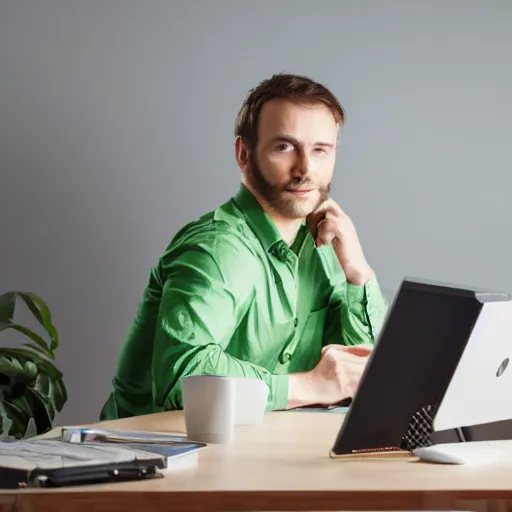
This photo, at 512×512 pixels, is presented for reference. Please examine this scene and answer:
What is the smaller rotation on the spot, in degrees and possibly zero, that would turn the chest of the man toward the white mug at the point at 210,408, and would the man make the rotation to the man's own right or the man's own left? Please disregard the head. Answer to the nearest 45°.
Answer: approximately 45° to the man's own right

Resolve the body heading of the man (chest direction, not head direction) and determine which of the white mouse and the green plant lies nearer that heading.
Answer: the white mouse

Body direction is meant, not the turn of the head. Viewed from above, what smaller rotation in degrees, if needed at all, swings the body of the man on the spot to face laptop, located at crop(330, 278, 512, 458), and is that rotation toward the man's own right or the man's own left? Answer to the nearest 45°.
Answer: approximately 45° to the man's own right

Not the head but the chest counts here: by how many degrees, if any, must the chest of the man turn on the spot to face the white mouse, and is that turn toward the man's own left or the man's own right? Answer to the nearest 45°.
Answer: approximately 45° to the man's own right

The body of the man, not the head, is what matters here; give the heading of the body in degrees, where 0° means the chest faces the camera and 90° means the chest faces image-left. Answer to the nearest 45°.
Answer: approximately 315°

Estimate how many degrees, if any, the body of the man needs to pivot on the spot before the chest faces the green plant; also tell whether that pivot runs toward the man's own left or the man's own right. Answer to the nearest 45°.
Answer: approximately 135° to the man's own right
